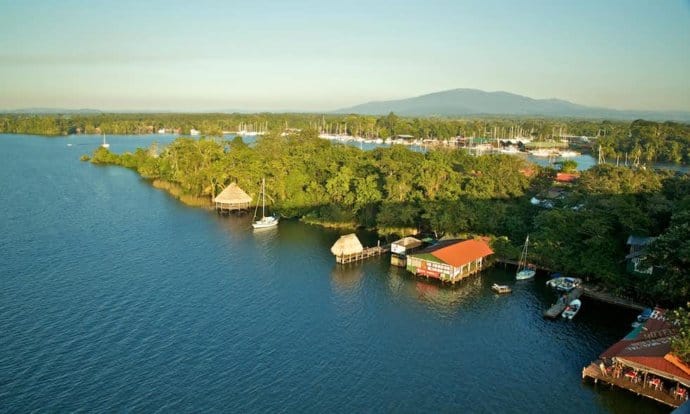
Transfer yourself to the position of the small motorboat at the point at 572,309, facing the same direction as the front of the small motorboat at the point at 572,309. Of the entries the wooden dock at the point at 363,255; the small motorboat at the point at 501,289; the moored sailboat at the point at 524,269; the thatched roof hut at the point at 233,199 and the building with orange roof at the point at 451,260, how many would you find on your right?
0

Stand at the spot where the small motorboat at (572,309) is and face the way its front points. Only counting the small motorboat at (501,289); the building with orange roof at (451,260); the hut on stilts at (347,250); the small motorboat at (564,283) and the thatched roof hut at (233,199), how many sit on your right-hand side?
0

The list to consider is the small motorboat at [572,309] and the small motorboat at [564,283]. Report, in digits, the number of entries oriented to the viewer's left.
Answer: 1

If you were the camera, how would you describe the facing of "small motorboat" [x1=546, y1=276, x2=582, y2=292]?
facing to the left of the viewer

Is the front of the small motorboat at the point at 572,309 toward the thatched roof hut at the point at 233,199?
no

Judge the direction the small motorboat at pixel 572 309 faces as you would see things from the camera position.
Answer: facing away from the viewer and to the right of the viewer

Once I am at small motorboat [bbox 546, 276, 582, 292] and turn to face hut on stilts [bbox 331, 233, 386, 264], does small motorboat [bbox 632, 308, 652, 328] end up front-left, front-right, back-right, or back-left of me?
back-left

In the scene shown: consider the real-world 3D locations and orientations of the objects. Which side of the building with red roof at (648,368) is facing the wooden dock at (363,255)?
right

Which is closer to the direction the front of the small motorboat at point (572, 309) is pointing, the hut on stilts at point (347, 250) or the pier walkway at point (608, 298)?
the pier walkway

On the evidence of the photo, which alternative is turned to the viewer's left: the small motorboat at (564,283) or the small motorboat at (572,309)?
the small motorboat at (564,283)

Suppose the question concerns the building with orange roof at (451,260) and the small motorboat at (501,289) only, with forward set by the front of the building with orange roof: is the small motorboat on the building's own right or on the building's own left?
on the building's own left

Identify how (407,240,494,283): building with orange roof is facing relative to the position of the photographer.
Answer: facing the viewer and to the left of the viewer

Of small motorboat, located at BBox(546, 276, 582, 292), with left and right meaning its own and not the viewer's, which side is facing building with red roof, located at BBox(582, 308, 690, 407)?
left

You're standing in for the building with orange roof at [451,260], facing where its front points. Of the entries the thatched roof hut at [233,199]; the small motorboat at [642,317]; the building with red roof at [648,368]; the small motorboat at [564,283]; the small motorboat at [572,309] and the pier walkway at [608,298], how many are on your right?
1

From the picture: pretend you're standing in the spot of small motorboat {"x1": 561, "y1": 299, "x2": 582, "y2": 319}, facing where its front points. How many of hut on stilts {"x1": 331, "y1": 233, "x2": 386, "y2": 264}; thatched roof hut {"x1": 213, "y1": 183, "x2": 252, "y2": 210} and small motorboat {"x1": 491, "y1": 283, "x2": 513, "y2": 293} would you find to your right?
0

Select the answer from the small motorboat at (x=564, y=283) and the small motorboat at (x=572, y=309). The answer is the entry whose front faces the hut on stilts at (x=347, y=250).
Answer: the small motorboat at (x=564, y=283)

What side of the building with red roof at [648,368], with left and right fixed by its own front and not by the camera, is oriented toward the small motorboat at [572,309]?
right

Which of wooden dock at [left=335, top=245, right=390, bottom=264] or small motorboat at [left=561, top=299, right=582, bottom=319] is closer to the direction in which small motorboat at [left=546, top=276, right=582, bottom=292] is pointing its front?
the wooden dock
